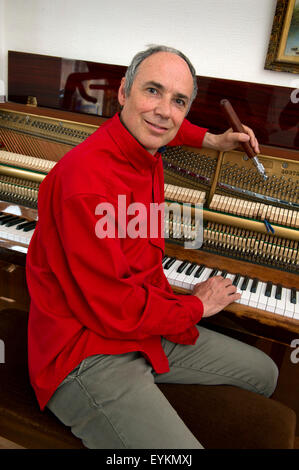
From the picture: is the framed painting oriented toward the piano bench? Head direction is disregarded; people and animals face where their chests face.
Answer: yes

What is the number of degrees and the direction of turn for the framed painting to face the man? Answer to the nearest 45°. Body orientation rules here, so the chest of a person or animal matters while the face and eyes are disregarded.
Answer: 0° — it already faces them

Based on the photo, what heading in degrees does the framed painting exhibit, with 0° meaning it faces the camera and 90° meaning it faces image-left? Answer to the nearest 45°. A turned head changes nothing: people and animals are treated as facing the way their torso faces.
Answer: approximately 0°
